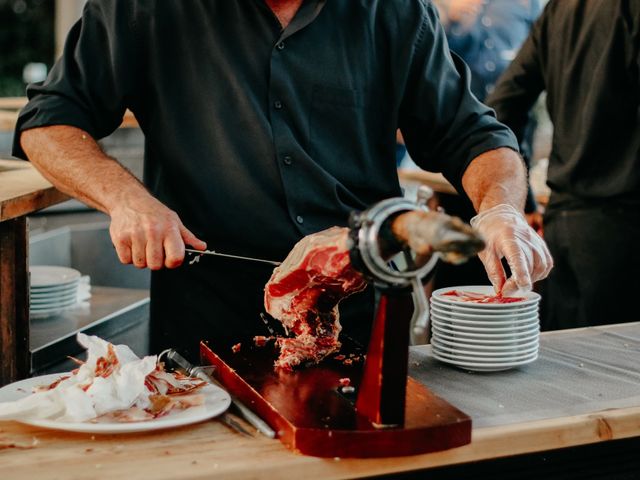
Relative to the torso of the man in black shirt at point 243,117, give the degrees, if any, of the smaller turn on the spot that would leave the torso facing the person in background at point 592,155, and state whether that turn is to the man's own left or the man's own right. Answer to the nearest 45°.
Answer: approximately 135° to the man's own left

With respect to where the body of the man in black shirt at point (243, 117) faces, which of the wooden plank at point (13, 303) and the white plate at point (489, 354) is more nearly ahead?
the white plate

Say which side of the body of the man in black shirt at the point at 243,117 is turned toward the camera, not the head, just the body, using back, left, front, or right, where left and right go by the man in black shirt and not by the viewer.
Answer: front

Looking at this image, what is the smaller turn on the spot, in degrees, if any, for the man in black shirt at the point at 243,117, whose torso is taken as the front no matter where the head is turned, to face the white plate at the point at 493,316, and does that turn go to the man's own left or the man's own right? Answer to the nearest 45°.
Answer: approximately 45° to the man's own left

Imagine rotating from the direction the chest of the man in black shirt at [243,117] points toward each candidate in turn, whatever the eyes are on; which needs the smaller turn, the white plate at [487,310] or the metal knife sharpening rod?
the metal knife sharpening rod

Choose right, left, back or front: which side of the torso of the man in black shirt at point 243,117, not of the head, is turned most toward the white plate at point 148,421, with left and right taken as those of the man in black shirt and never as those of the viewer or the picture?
front

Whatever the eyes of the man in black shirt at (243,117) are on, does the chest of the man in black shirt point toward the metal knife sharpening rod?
yes

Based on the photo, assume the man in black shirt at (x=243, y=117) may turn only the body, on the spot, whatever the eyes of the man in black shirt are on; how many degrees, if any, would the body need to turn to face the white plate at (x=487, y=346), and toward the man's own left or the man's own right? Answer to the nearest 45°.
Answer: approximately 45° to the man's own left

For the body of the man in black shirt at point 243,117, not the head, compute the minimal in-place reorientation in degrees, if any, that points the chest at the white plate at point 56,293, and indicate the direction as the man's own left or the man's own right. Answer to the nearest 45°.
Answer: approximately 135° to the man's own right

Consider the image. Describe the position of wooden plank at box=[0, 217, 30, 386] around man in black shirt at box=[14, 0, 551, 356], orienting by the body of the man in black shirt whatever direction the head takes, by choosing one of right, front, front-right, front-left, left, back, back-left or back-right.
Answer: right

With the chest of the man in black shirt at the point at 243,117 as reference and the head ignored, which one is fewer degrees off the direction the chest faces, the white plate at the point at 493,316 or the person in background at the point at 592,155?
the white plate

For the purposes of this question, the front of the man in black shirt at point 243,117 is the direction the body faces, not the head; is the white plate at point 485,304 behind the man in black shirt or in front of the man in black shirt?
in front

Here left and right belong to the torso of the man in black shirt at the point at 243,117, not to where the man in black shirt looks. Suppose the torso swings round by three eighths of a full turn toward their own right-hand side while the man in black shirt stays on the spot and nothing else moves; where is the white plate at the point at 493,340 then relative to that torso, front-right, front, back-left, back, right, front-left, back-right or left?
back

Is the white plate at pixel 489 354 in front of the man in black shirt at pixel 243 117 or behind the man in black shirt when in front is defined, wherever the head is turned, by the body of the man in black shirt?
in front

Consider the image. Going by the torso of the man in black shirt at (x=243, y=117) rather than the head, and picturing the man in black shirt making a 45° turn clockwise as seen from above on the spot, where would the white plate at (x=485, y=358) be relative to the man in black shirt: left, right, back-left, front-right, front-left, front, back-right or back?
left

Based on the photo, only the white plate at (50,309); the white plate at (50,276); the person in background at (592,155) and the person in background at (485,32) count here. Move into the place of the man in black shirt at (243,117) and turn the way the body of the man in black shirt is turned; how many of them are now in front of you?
0

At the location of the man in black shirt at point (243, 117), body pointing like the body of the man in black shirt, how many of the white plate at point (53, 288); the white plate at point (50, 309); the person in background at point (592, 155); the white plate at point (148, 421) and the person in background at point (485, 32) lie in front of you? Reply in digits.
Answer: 1

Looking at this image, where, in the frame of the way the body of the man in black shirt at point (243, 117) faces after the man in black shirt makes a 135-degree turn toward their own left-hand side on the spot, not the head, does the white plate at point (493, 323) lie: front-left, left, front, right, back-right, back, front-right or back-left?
right

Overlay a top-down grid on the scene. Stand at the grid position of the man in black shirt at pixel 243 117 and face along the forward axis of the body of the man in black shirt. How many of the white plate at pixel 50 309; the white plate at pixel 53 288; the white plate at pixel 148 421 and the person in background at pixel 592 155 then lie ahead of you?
1

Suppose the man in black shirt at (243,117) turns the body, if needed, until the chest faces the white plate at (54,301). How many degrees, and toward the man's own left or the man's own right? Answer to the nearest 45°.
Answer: approximately 135° to the man's own right
